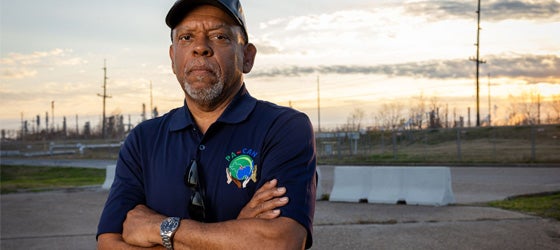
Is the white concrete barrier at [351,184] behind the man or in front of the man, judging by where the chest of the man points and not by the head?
behind

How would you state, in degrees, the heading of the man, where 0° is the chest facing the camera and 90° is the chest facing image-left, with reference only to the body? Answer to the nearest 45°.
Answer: approximately 0°

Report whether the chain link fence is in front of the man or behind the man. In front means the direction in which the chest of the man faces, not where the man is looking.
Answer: behind
